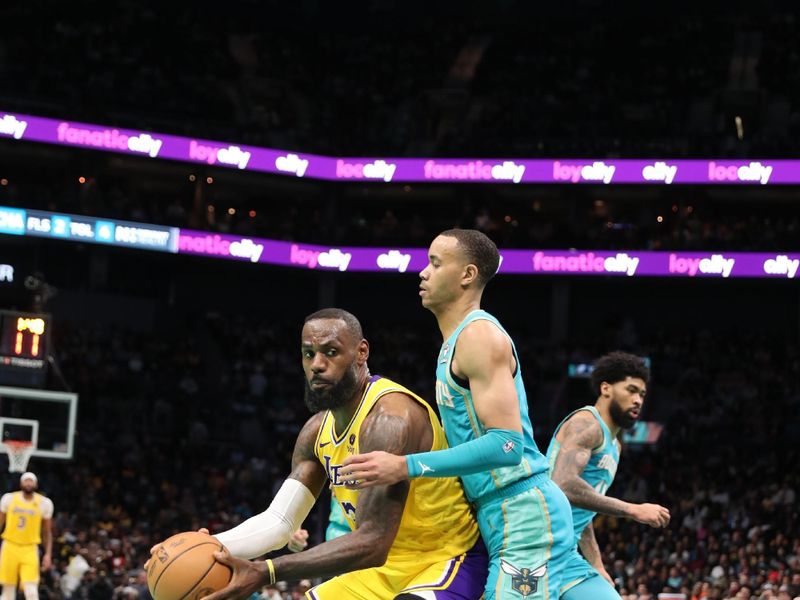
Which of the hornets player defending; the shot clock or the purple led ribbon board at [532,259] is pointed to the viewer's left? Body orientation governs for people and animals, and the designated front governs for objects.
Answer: the hornets player defending

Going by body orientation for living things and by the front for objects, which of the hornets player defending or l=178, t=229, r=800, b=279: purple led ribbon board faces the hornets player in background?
the purple led ribbon board

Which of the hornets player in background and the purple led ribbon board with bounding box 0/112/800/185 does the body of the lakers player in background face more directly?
the hornets player in background

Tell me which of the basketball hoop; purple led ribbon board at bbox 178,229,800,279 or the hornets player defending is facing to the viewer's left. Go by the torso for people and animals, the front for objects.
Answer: the hornets player defending

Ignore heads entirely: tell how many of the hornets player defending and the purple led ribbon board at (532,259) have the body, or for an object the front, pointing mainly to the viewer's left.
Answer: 1

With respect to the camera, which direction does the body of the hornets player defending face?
to the viewer's left

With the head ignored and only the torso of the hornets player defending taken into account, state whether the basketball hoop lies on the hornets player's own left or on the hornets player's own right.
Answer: on the hornets player's own right

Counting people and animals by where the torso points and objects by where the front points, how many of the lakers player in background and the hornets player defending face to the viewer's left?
1

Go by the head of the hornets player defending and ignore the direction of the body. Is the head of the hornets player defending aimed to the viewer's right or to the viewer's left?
to the viewer's left

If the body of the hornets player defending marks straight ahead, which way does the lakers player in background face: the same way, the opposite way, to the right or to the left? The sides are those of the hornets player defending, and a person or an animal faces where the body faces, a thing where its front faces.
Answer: to the left

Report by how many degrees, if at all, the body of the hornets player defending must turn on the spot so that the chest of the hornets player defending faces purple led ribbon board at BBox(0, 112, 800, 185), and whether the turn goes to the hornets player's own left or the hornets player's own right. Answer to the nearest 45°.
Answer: approximately 90° to the hornets player's own right
